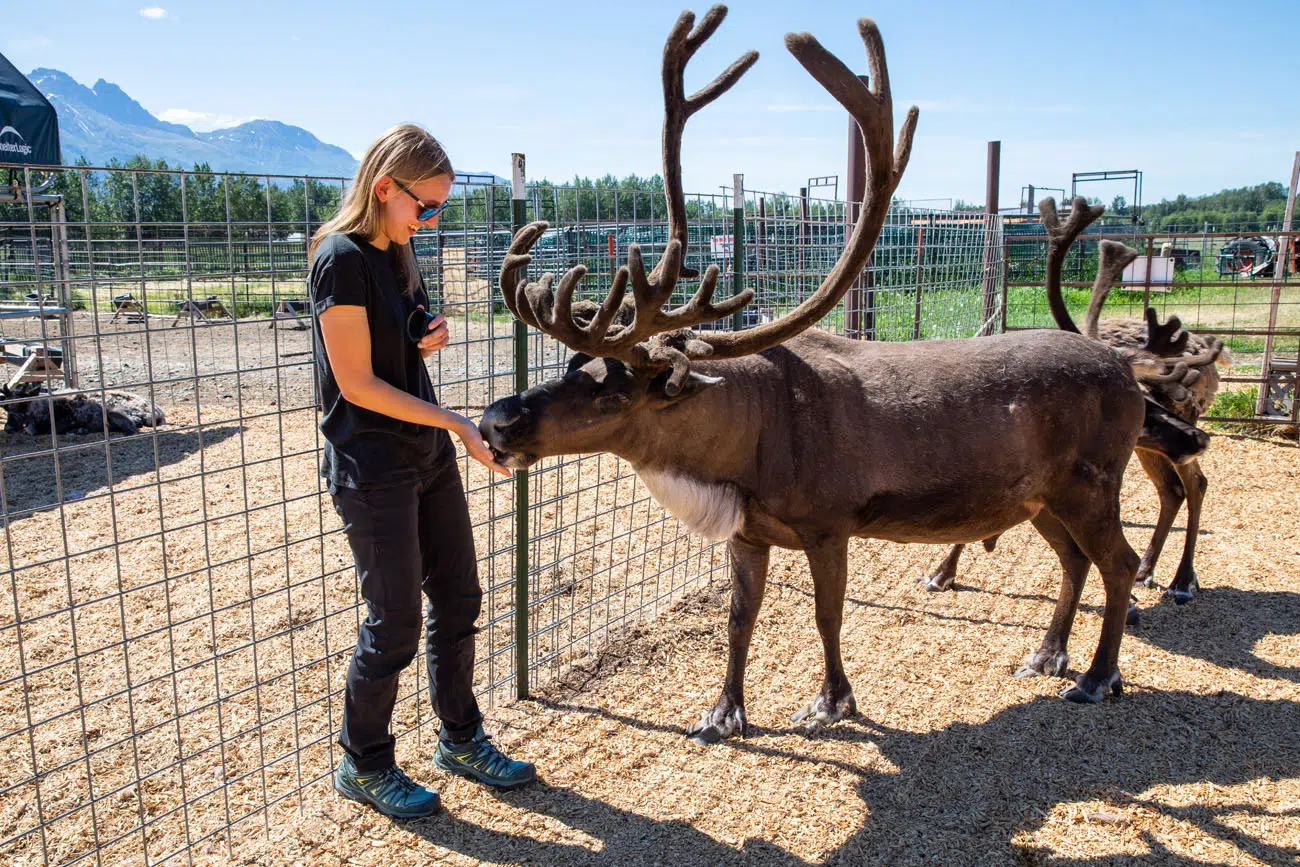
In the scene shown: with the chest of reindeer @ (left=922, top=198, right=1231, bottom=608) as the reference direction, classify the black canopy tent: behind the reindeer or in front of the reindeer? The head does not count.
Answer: behind

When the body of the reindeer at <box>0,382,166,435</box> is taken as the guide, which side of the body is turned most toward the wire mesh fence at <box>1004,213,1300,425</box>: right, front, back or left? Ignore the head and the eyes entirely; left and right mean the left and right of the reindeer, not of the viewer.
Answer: back

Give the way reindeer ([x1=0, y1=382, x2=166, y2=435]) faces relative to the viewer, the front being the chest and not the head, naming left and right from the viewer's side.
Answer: facing to the left of the viewer

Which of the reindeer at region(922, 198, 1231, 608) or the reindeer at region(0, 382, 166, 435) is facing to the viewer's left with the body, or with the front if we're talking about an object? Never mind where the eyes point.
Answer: the reindeer at region(0, 382, 166, 435)

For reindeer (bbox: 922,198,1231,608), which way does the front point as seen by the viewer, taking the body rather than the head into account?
to the viewer's right

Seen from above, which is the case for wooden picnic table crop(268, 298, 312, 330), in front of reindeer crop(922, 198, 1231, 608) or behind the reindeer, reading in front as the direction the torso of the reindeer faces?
behind
